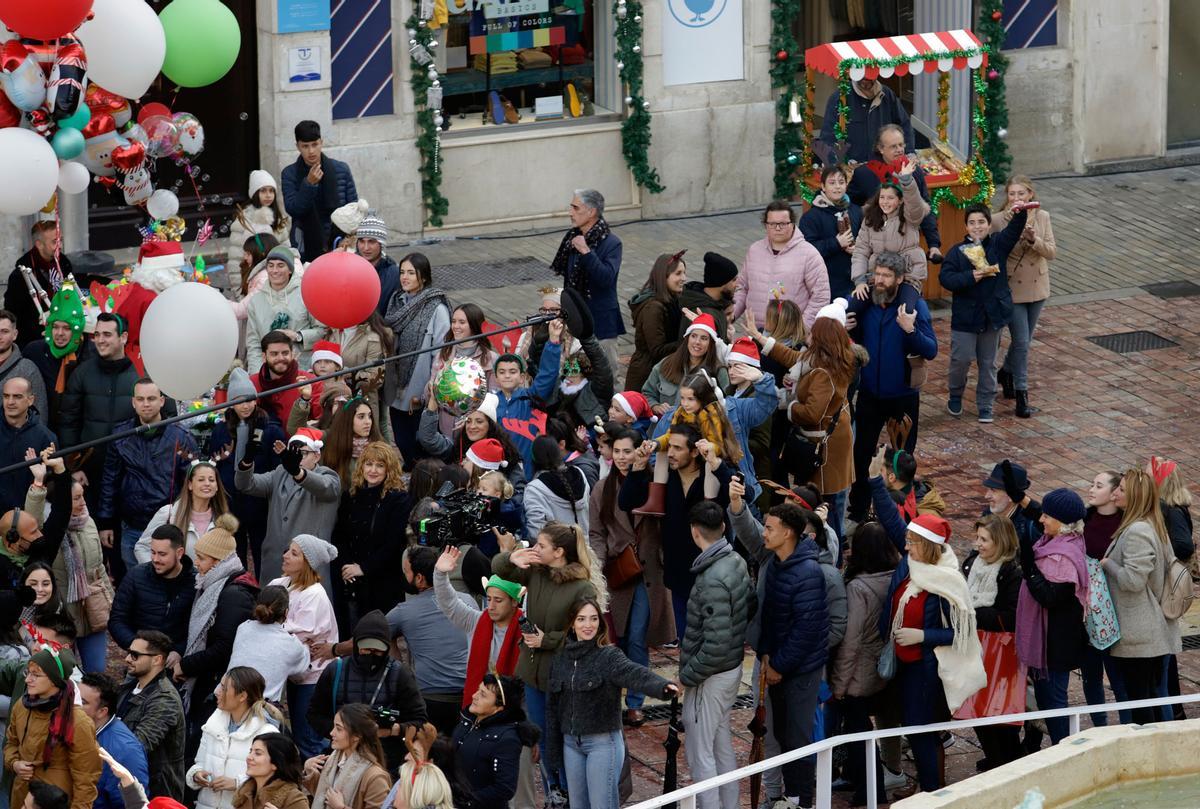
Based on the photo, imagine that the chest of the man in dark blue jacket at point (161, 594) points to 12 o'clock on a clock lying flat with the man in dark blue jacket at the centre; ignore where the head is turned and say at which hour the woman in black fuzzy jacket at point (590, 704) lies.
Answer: The woman in black fuzzy jacket is roughly at 10 o'clock from the man in dark blue jacket.

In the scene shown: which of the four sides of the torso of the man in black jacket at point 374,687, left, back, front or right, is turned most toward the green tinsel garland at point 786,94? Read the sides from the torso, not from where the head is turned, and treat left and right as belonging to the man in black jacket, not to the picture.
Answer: back

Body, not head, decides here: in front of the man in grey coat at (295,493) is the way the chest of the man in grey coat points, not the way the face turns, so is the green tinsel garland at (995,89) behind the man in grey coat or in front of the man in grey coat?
behind

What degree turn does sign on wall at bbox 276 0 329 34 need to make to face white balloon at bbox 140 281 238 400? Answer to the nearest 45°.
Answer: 0° — it already faces it
